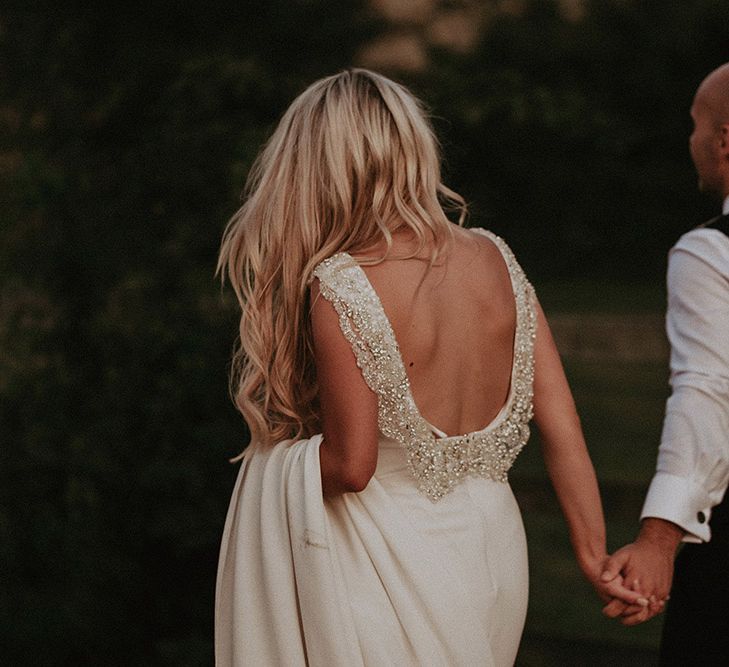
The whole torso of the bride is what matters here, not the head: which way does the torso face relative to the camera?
away from the camera

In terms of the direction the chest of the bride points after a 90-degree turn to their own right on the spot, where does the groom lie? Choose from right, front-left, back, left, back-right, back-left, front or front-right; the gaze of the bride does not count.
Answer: front

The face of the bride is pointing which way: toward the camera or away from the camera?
away from the camera
